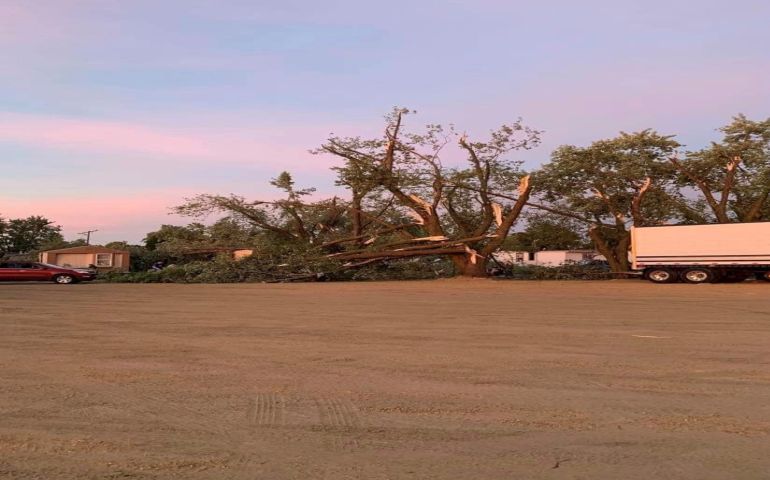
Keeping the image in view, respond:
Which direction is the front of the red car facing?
to the viewer's right

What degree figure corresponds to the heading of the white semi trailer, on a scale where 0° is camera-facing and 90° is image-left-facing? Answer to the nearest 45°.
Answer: approximately 270°

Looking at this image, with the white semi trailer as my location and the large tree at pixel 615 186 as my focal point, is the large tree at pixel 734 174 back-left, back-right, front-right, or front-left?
front-right

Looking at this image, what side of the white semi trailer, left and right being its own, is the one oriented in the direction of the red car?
back

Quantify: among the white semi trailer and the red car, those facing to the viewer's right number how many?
2

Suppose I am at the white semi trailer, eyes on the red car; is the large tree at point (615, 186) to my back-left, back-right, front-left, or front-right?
front-right

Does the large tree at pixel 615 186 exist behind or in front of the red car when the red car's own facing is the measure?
in front

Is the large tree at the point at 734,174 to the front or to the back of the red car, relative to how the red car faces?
to the front

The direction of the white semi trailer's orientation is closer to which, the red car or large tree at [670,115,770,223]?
the large tree
